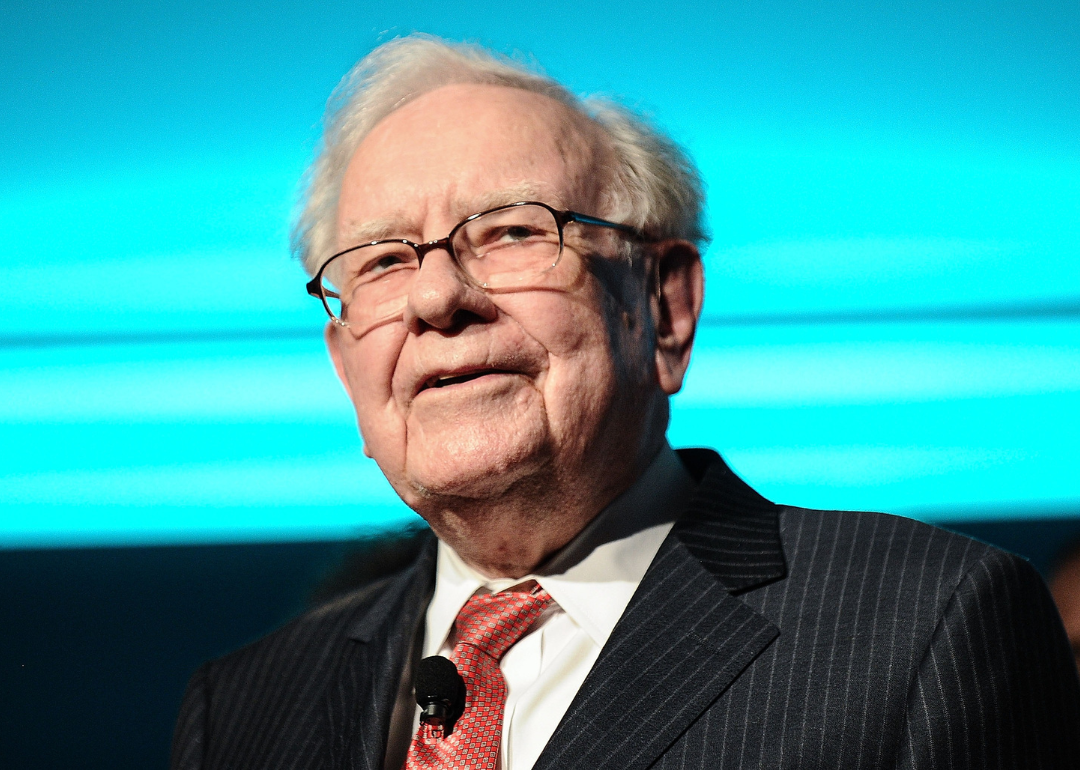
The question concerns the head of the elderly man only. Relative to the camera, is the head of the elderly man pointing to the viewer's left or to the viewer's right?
to the viewer's left

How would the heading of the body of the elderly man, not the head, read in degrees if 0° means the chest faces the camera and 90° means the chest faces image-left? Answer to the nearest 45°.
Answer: approximately 45°
